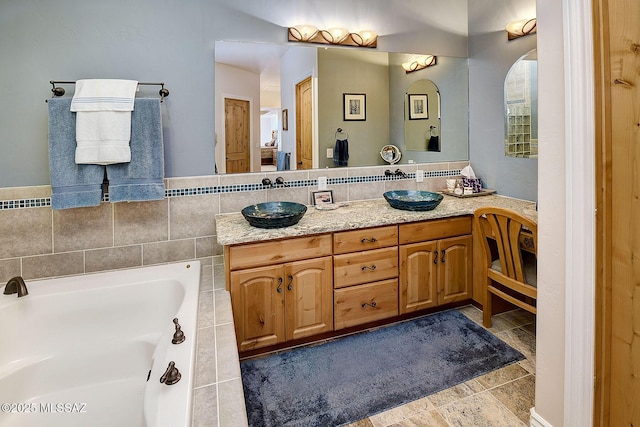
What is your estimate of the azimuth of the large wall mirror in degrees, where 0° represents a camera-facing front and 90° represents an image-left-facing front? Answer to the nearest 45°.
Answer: approximately 0°

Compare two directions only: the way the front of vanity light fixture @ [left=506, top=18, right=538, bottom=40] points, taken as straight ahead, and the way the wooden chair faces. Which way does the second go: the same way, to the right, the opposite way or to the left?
the opposite way

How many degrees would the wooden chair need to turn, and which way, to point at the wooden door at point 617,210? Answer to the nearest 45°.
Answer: approximately 135° to its right

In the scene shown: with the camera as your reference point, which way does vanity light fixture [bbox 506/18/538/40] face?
facing the viewer and to the left of the viewer

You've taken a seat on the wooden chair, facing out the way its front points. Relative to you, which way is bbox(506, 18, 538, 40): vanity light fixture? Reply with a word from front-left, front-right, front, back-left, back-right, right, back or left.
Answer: front-left

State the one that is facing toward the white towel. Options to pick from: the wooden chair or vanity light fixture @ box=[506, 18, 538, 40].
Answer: the vanity light fixture

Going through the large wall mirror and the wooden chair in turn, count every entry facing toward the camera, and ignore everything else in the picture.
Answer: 1

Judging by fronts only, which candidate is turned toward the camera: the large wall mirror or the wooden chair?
the large wall mirror

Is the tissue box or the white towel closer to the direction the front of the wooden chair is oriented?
the tissue box

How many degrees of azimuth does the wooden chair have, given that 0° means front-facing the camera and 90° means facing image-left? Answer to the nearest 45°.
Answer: approximately 225°
